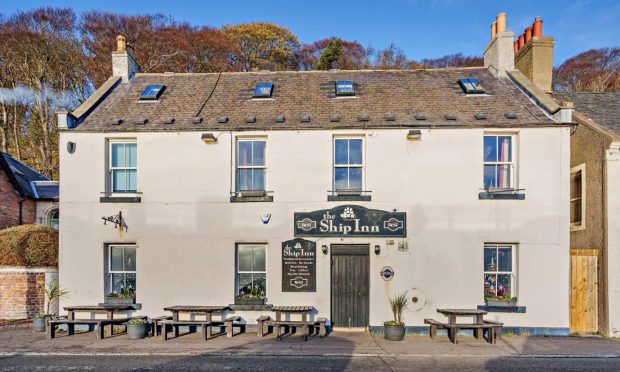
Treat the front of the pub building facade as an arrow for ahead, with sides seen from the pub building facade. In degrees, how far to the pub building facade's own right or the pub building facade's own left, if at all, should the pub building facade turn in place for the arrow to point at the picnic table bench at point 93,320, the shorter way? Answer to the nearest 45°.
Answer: approximately 90° to the pub building facade's own right

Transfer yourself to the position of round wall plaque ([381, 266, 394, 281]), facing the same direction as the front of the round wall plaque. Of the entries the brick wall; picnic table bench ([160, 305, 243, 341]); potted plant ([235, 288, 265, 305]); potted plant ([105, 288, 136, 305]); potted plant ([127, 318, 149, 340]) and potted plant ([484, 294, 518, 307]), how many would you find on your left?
1

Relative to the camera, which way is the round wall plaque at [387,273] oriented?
toward the camera

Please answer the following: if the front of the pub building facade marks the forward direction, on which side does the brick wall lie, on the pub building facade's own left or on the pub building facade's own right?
on the pub building facade's own right

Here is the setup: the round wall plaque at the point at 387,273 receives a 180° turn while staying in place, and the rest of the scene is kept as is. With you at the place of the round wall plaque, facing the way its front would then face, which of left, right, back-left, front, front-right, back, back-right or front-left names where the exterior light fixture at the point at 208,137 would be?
left

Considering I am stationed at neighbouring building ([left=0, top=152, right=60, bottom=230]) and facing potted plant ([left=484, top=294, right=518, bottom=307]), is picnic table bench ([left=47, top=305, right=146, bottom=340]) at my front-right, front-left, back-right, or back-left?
front-right

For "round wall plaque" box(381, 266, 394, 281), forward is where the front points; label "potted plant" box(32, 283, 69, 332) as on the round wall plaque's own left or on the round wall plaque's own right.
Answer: on the round wall plaque's own right

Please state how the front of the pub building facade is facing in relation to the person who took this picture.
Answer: facing the viewer

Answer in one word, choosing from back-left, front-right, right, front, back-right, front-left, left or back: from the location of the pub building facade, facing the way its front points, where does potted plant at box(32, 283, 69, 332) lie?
right

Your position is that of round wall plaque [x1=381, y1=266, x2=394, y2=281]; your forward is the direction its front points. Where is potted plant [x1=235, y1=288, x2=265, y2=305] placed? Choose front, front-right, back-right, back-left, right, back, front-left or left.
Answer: right
